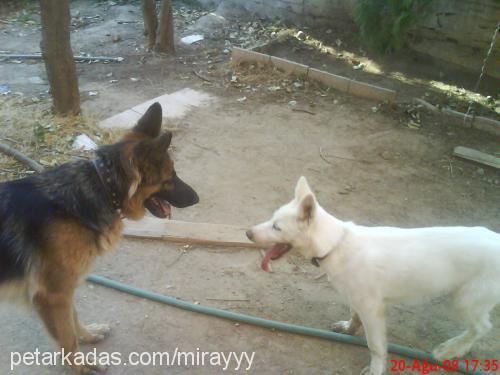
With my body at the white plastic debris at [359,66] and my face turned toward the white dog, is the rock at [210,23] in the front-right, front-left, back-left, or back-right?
back-right

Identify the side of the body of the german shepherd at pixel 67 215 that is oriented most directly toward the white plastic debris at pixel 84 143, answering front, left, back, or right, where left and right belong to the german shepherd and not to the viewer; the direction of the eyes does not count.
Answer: left

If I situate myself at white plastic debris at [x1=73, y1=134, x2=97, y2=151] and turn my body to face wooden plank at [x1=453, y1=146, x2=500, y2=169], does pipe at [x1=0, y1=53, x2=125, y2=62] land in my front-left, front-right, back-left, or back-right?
back-left

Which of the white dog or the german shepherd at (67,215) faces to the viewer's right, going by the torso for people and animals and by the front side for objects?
the german shepherd

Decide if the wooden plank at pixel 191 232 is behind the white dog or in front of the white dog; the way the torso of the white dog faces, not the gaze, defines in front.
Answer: in front

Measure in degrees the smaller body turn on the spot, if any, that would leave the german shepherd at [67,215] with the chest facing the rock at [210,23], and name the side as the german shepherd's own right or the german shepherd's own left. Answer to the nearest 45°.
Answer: approximately 90° to the german shepherd's own left

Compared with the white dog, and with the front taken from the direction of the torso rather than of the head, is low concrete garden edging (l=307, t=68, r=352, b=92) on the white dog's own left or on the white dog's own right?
on the white dog's own right

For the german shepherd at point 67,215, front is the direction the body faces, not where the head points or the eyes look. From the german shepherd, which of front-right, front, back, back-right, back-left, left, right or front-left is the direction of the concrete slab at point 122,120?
left

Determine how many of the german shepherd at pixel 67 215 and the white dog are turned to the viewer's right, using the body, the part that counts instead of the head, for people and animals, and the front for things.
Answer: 1

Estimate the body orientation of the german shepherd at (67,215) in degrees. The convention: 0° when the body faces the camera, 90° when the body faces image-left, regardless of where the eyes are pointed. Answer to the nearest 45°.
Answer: approximately 270°

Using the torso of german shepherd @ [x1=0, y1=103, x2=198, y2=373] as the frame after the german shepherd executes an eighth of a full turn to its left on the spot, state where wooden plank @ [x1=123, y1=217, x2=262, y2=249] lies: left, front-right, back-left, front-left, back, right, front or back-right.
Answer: front

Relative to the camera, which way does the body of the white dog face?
to the viewer's left

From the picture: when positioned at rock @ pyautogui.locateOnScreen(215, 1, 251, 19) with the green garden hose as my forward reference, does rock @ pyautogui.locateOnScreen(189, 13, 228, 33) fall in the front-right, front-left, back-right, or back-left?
front-right

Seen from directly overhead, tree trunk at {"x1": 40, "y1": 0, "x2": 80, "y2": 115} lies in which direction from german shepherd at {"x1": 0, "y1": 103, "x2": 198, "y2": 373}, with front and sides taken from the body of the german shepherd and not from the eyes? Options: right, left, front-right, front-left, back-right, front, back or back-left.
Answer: left

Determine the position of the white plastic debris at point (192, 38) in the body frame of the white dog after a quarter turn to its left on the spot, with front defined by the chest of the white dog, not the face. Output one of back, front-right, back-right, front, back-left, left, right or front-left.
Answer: back-right
